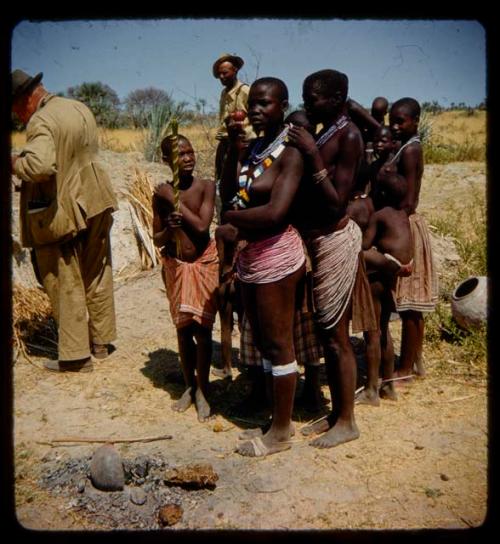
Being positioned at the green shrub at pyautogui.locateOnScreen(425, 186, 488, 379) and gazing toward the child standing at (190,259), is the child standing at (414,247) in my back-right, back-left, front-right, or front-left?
front-left

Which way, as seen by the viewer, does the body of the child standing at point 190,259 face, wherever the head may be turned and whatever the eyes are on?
toward the camera

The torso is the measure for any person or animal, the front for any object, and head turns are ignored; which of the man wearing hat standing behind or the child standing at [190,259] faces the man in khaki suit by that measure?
the man wearing hat standing behind

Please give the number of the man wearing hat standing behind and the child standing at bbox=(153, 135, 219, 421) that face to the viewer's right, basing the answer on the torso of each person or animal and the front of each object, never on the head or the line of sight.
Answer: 0

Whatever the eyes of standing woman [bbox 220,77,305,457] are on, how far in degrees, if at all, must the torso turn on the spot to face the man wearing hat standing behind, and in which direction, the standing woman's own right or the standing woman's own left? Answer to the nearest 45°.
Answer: approximately 135° to the standing woman's own right

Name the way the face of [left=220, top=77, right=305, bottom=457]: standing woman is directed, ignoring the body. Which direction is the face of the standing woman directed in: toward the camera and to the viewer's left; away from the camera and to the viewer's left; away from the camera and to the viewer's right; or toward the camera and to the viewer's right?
toward the camera and to the viewer's left

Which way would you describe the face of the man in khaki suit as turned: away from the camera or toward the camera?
away from the camera

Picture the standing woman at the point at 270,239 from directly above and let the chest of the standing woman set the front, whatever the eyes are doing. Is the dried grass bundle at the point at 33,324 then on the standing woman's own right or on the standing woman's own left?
on the standing woman's own right

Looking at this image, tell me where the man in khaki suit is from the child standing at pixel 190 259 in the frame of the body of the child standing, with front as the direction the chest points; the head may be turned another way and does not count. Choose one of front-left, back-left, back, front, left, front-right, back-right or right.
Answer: back-right

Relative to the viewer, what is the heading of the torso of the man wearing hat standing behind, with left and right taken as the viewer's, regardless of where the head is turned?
facing the viewer and to the left of the viewer

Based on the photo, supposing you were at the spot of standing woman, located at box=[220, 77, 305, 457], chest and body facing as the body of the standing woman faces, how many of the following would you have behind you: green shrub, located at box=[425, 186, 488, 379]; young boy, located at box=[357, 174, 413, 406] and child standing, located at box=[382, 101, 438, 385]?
3

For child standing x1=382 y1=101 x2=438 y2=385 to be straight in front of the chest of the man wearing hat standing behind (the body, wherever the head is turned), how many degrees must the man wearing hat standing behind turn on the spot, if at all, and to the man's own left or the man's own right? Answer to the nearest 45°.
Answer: approximately 90° to the man's own left

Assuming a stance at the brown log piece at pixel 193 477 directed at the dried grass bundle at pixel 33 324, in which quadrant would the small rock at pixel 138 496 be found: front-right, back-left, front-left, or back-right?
front-left

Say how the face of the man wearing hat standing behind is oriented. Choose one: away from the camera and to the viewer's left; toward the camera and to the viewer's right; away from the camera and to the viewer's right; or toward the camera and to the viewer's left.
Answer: toward the camera and to the viewer's left
